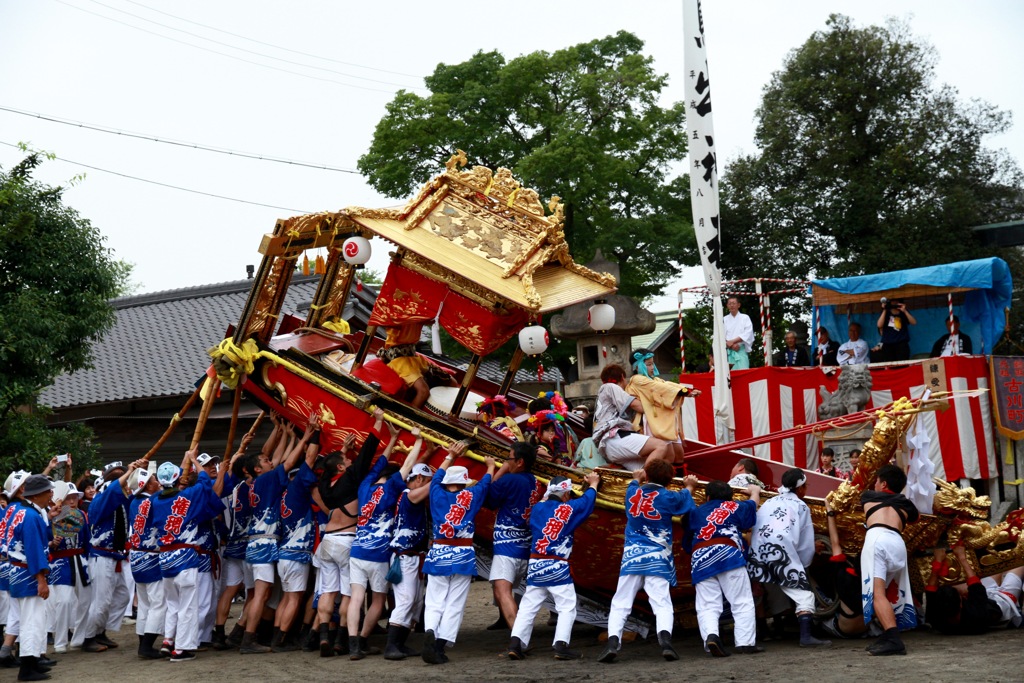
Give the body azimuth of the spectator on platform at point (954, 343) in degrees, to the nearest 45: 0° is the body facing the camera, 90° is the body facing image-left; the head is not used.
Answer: approximately 0°

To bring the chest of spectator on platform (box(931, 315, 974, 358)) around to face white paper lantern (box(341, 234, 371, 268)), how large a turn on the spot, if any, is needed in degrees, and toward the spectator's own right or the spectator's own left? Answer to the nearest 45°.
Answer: approximately 45° to the spectator's own right

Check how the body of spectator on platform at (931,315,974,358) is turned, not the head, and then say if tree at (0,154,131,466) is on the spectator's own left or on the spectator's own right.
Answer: on the spectator's own right

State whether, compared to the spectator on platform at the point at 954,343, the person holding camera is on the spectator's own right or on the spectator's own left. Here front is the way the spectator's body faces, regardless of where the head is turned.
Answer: on the spectator's own right

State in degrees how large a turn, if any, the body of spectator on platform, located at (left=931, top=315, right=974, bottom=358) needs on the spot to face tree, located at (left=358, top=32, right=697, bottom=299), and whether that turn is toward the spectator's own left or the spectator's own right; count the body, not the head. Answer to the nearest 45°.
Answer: approximately 90° to the spectator's own right
